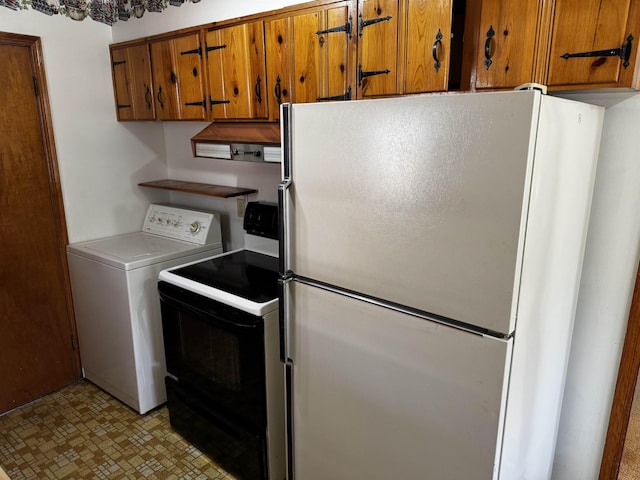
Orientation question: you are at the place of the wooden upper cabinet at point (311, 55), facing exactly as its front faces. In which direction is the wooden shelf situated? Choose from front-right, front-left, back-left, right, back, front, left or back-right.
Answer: right

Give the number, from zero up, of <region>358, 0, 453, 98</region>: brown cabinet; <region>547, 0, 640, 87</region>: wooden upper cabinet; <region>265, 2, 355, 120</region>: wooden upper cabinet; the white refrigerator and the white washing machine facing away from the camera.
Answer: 0

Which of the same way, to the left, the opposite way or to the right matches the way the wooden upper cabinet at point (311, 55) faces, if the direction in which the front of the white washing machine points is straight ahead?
the same way

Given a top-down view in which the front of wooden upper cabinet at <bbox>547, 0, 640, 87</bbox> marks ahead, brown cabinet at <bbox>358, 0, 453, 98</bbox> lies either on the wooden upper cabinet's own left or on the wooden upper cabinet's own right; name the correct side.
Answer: on the wooden upper cabinet's own right

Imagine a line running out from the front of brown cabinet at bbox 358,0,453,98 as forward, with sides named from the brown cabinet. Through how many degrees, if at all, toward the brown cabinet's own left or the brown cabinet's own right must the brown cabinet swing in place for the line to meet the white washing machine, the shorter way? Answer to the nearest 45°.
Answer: approximately 45° to the brown cabinet's own right

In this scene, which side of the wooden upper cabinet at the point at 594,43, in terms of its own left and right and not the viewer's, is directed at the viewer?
front

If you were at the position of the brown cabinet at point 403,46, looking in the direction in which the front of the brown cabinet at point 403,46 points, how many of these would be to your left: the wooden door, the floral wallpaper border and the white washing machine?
0

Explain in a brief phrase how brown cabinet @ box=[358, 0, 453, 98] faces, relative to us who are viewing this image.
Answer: facing the viewer and to the left of the viewer

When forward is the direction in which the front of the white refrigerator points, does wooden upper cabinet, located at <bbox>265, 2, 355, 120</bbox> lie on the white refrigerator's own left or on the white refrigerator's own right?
on the white refrigerator's own right

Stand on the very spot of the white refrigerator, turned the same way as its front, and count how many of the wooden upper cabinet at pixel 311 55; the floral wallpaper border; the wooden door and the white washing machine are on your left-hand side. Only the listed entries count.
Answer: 0

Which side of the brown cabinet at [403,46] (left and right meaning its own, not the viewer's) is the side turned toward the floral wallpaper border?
right

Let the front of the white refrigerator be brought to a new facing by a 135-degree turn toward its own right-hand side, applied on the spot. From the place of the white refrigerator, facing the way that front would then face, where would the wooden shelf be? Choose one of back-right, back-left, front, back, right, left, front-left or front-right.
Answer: front-left

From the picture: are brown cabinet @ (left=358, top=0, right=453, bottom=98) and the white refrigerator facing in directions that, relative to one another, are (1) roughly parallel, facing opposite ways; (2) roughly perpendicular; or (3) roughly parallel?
roughly parallel

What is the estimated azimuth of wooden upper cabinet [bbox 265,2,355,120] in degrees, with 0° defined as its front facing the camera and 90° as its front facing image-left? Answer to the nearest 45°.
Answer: approximately 45°

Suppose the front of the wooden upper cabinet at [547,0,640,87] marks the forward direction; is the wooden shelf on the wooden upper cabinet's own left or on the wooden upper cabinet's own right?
on the wooden upper cabinet's own right

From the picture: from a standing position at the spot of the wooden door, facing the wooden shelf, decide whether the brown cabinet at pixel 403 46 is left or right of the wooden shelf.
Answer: right

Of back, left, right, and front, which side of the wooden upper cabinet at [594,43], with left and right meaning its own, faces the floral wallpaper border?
right
